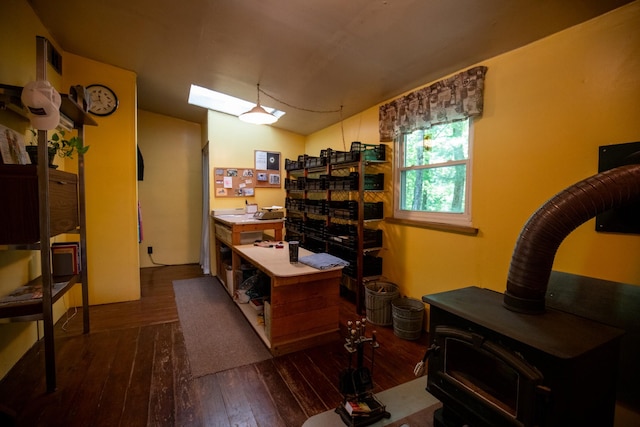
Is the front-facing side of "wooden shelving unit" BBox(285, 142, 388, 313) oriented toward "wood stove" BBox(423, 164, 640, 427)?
no

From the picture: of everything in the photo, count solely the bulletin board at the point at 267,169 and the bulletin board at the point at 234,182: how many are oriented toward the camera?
2

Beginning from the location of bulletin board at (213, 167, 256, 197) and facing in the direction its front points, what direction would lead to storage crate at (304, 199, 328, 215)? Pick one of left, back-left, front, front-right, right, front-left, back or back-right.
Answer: front-left

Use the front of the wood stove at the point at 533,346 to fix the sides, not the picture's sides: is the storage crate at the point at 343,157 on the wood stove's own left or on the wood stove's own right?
on the wood stove's own right

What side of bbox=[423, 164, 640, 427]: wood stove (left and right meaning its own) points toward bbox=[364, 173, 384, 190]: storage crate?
right

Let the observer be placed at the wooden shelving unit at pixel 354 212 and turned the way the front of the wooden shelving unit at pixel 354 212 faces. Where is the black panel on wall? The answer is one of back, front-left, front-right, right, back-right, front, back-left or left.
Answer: left

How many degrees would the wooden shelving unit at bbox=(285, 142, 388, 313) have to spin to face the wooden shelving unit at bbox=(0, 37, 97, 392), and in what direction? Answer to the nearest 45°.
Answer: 0° — it already faces it

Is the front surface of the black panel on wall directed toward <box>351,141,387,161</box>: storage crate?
no

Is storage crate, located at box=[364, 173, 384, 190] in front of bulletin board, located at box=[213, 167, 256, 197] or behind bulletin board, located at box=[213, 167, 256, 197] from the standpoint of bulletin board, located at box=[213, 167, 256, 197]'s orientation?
in front

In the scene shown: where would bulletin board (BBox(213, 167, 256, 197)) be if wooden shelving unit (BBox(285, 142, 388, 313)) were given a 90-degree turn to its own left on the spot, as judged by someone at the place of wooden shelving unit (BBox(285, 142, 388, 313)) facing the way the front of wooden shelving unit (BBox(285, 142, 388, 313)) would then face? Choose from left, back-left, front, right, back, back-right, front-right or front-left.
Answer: back

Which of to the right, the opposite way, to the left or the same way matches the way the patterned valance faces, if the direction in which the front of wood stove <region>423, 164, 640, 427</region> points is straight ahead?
the same way

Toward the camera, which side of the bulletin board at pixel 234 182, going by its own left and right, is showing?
front

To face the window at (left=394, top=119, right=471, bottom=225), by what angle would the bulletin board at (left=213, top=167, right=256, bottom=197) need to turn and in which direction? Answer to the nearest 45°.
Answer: approximately 45° to its left

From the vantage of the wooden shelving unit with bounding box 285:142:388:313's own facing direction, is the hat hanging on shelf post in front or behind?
in front

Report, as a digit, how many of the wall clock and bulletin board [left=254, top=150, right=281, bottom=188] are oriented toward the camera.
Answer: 2

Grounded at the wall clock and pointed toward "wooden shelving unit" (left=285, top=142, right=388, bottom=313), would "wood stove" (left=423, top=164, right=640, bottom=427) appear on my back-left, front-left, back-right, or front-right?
front-right

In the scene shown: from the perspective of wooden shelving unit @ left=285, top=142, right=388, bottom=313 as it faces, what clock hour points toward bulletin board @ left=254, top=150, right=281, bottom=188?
The bulletin board is roughly at 3 o'clock from the wooden shelving unit.

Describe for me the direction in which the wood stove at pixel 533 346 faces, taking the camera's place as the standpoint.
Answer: facing the viewer and to the left of the viewer
